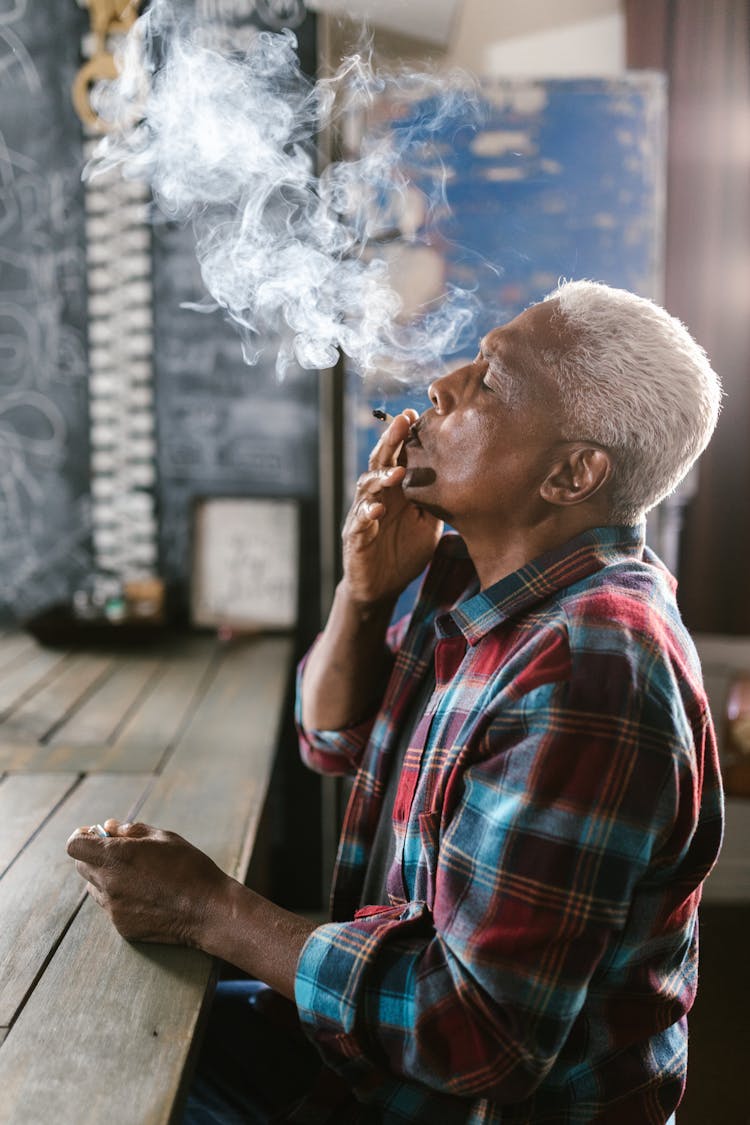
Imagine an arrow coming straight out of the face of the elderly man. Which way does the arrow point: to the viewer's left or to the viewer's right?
to the viewer's left

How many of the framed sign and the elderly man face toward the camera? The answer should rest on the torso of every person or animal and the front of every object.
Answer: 1

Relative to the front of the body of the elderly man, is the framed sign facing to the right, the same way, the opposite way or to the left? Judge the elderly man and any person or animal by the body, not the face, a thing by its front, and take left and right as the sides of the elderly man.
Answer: to the left

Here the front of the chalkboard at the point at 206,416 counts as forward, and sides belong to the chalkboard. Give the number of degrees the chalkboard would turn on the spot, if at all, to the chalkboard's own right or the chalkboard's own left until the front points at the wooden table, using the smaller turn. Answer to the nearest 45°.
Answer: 0° — it already faces it

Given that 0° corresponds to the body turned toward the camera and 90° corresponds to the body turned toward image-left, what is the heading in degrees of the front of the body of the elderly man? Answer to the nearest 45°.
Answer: approximately 90°

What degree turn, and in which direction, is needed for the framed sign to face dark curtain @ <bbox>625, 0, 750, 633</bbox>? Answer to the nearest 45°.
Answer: approximately 90° to its left

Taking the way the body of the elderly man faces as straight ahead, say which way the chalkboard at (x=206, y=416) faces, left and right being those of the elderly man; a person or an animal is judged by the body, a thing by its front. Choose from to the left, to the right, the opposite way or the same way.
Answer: to the left
